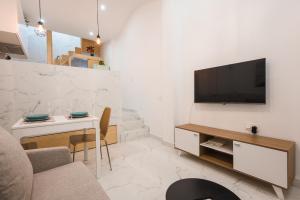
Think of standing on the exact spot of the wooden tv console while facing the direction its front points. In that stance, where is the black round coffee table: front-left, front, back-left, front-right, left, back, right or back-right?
front

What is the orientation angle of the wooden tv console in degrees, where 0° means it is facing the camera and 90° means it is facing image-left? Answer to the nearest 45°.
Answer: approximately 45°

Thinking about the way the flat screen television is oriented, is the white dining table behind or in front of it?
in front

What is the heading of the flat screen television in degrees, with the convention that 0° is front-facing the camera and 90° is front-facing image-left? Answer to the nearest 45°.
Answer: approximately 45°

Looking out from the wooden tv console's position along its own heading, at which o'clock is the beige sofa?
The beige sofa is roughly at 12 o'clock from the wooden tv console.

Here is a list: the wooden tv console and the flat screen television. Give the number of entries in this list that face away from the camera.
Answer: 0

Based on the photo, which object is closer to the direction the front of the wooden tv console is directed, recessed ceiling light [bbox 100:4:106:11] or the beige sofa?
the beige sofa
